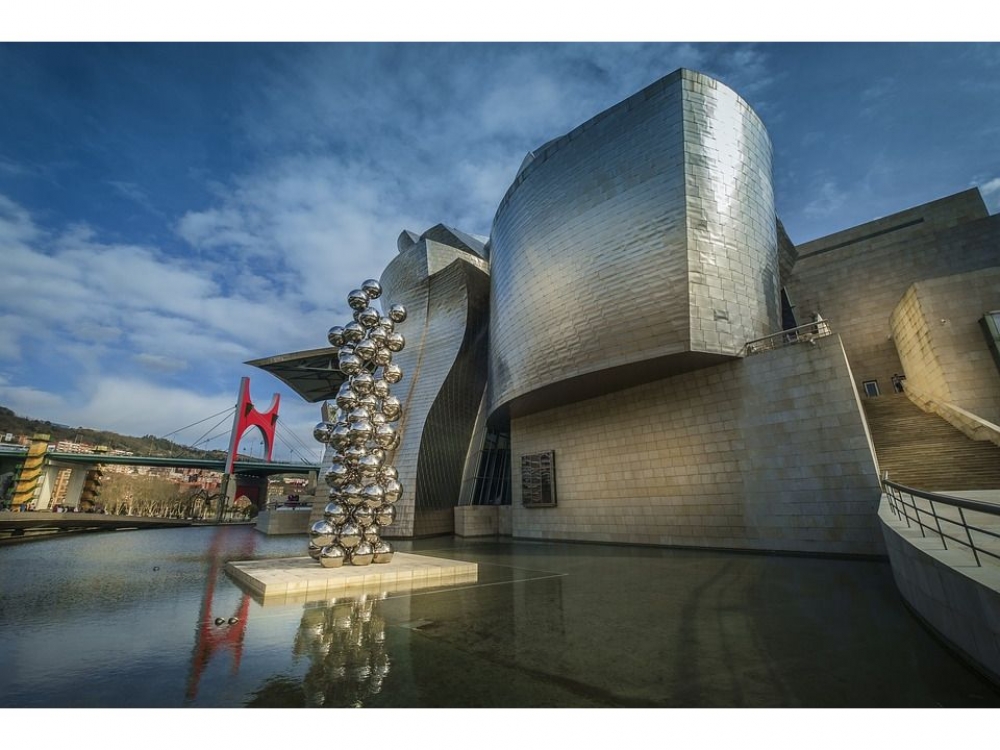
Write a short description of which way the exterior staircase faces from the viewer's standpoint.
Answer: facing the viewer

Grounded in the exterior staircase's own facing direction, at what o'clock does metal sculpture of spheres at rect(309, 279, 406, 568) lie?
The metal sculpture of spheres is roughly at 1 o'clock from the exterior staircase.

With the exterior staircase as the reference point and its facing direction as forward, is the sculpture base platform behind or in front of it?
in front
